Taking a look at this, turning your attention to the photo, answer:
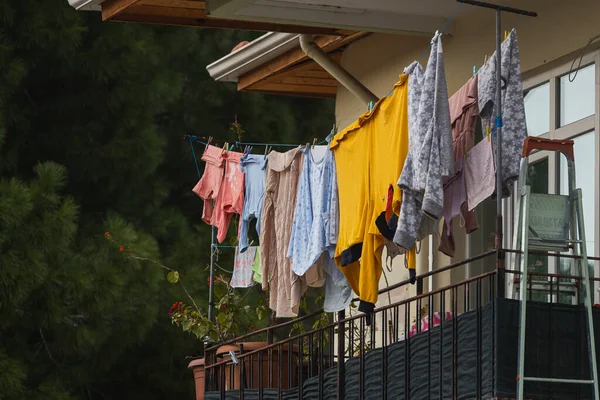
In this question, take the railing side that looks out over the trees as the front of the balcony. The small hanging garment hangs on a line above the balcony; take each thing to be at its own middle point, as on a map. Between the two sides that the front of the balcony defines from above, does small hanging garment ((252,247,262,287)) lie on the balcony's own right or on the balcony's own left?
on the balcony's own right

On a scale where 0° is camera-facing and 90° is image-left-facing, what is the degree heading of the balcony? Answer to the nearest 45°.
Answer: approximately 45°
